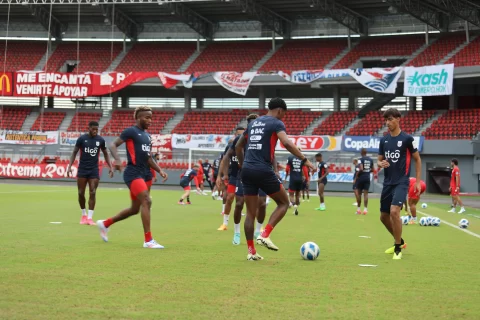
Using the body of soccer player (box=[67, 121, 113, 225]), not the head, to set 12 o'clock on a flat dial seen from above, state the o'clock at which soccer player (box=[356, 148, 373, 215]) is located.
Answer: soccer player (box=[356, 148, 373, 215]) is roughly at 8 o'clock from soccer player (box=[67, 121, 113, 225]).

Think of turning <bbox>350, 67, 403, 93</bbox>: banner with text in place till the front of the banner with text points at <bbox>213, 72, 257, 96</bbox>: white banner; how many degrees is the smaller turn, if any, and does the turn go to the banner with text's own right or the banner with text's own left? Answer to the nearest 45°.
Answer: approximately 90° to the banner with text's own right

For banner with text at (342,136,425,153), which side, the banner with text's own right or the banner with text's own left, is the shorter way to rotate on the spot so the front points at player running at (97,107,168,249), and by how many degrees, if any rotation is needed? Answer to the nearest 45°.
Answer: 0° — it already faces them

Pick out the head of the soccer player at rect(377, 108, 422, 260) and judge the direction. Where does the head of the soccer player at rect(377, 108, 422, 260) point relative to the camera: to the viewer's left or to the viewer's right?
to the viewer's left

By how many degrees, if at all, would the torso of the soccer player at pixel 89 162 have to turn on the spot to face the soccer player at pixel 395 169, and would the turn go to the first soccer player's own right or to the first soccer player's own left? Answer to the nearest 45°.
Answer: approximately 45° to the first soccer player's own left

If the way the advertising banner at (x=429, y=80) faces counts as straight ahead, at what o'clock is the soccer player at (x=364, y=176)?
The soccer player is roughly at 12 o'clock from the advertising banner.

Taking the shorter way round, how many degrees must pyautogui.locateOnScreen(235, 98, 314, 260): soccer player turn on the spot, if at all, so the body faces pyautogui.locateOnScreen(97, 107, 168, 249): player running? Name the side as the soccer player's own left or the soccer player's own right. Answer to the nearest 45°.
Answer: approximately 90° to the soccer player's own left
